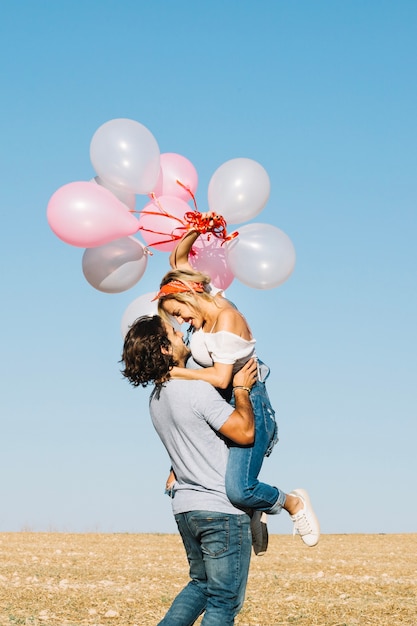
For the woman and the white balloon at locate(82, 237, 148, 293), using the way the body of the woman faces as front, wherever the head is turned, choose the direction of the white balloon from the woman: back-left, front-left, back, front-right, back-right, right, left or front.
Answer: front-right

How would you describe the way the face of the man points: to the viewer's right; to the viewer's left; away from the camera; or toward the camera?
to the viewer's right

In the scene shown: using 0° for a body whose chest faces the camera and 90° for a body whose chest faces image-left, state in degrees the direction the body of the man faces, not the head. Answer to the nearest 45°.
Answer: approximately 225°

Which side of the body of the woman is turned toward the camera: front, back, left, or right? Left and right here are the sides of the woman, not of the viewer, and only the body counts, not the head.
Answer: left
